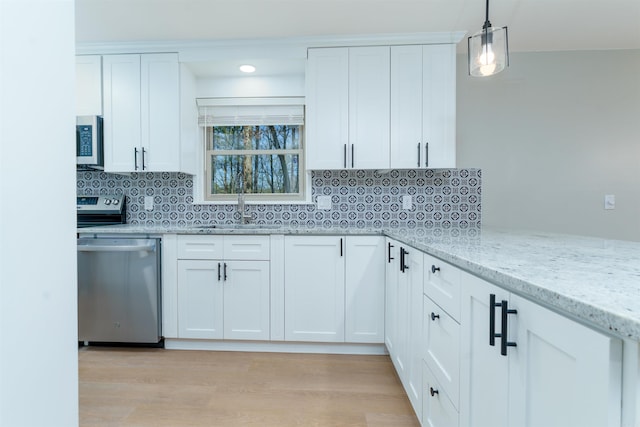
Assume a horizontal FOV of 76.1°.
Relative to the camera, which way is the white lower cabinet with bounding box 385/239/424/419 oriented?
to the viewer's left

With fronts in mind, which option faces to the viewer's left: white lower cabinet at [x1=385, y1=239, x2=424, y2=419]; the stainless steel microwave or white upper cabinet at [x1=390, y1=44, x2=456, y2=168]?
the white lower cabinet

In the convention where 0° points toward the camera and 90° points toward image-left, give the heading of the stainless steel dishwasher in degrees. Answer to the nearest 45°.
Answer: approximately 0°

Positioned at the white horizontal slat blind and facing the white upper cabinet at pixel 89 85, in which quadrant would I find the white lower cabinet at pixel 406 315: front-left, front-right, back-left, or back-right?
back-left

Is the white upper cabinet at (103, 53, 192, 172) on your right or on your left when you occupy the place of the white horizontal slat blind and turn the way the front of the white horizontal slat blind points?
on your right

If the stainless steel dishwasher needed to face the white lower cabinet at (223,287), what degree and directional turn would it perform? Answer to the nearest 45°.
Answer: approximately 45° to its left

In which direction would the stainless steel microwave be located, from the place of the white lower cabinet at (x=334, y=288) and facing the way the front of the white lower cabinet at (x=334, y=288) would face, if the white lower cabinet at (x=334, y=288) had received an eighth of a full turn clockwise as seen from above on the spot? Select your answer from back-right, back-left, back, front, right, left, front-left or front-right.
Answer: front-right

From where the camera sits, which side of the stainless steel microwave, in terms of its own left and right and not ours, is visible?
front

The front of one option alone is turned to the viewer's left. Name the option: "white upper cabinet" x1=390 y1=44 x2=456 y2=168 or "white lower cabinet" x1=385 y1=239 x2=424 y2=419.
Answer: the white lower cabinet

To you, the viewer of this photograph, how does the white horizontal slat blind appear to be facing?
facing the viewer
